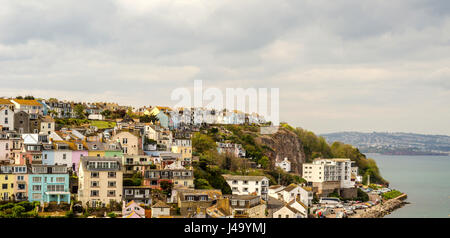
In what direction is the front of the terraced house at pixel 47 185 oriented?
toward the camera

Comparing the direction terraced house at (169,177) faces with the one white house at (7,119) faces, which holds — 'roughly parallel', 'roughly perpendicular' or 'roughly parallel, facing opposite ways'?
roughly parallel

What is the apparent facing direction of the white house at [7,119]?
toward the camera

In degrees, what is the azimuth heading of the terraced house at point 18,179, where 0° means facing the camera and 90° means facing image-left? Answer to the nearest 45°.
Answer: approximately 0°

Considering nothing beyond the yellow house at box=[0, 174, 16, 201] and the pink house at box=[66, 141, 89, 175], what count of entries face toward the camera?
2

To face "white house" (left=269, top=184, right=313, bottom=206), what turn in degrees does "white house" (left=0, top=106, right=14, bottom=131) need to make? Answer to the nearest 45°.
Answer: approximately 90° to its left

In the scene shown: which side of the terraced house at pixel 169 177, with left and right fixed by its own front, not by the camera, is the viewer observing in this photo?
front

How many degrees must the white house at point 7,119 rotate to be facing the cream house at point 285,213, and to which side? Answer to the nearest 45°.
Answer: approximately 45° to its left

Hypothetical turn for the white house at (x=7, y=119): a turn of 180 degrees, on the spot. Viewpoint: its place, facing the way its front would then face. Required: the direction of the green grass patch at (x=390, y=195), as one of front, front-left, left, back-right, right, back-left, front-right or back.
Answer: right

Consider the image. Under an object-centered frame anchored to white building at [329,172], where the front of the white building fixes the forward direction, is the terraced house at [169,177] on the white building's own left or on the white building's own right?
on the white building's own right

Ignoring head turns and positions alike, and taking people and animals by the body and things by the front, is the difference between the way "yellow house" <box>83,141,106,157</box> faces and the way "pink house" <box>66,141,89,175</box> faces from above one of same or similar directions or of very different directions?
same or similar directions

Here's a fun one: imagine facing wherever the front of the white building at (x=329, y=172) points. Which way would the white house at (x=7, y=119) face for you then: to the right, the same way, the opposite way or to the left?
the same way

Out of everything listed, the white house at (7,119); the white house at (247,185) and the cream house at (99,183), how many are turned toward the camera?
3

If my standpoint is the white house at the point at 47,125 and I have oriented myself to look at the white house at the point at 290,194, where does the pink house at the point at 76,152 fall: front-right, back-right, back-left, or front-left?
front-right

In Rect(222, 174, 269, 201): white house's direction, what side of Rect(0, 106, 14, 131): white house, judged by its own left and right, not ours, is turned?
left

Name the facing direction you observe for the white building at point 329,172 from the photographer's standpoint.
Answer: facing the viewer and to the right of the viewer

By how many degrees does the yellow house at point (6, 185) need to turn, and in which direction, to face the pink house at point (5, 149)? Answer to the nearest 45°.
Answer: approximately 180°

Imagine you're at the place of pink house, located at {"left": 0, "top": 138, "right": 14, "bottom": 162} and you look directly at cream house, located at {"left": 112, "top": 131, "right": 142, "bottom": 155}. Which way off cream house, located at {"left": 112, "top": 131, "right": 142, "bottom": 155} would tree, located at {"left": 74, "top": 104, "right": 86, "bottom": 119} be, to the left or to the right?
left

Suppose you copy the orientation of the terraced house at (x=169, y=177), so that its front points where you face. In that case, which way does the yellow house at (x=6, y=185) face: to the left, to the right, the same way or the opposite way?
the same way
